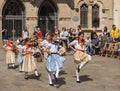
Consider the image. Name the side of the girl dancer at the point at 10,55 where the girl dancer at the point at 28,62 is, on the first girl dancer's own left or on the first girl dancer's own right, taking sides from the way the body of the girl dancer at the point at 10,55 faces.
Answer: on the first girl dancer's own left

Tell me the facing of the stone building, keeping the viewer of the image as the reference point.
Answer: facing the viewer

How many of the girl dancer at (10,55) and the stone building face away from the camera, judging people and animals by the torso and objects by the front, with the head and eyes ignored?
0

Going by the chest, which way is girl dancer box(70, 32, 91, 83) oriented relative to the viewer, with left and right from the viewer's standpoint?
facing the viewer and to the right of the viewer

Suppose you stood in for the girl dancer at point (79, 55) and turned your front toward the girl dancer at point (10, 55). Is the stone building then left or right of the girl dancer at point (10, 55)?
right

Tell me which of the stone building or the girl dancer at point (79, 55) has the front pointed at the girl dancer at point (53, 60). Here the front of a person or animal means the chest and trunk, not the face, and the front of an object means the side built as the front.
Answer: the stone building

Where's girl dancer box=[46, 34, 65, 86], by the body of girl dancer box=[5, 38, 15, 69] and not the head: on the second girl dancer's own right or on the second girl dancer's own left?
on the second girl dancer's own left

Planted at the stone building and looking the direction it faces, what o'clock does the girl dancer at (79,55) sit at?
The girl dancer is roughly at 12 o'clock from the stone building.

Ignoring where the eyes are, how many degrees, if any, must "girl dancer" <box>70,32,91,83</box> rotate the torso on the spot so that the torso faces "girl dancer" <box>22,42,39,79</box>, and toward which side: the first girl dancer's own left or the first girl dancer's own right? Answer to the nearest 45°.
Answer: approximately 135° to the first girl dancer's own right

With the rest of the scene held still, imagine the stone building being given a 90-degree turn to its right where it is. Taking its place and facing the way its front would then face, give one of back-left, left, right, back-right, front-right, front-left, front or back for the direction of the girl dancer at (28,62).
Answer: left
